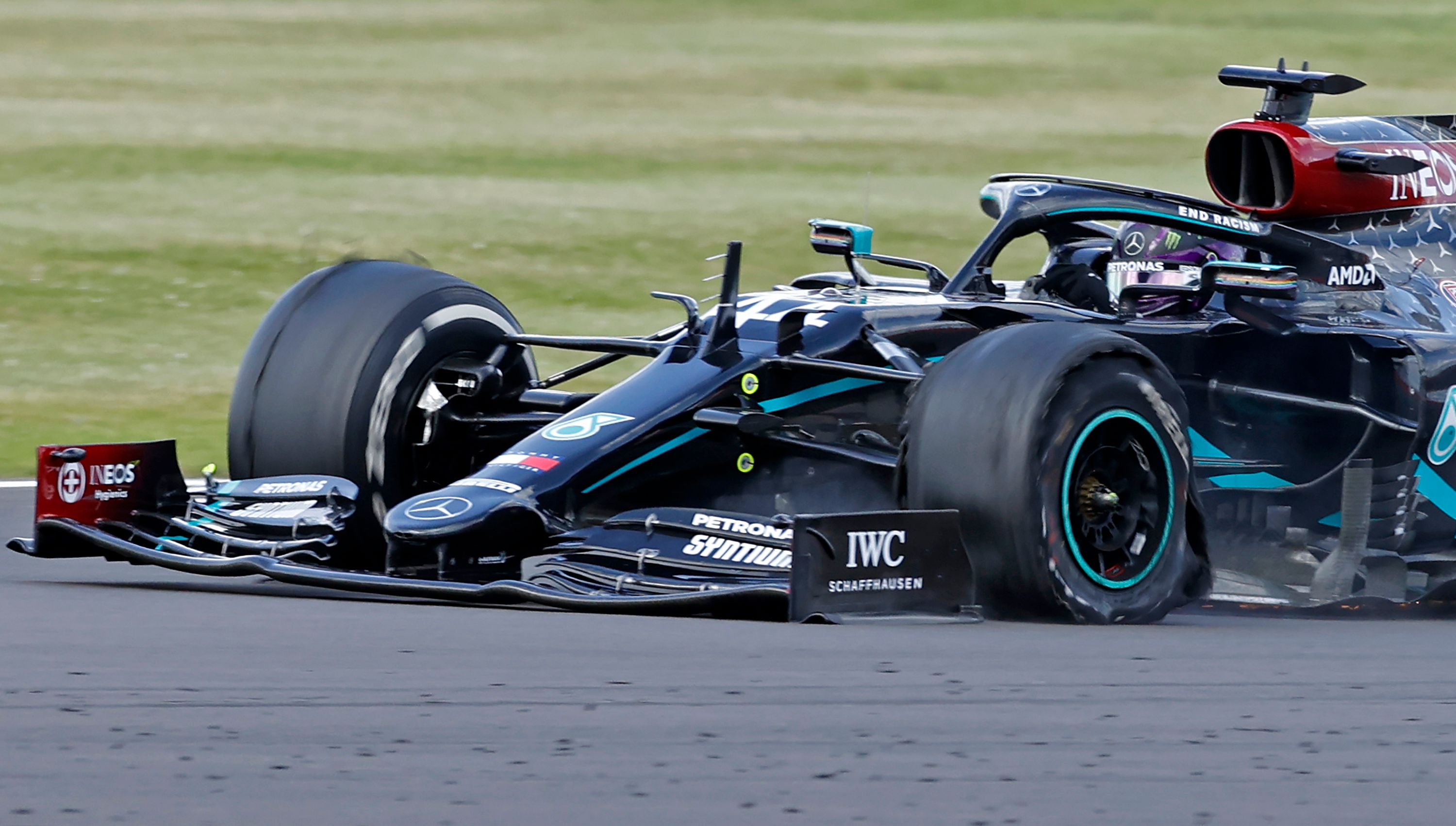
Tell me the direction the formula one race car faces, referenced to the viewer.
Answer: facing the viewer and to the left of the viewer
